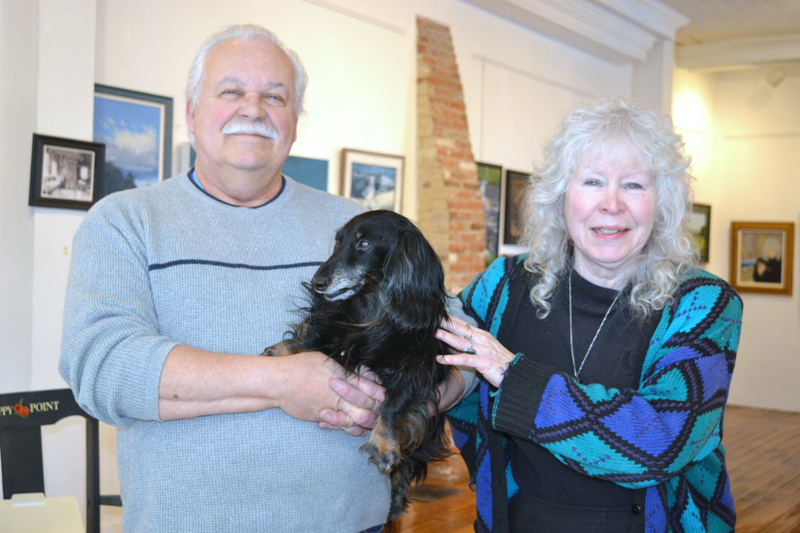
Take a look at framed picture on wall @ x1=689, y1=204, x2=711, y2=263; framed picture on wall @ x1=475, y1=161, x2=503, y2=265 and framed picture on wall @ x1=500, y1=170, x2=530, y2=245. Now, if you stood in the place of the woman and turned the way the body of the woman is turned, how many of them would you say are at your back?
3

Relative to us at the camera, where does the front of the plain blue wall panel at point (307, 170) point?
facing the viewer and to the right of the viewer

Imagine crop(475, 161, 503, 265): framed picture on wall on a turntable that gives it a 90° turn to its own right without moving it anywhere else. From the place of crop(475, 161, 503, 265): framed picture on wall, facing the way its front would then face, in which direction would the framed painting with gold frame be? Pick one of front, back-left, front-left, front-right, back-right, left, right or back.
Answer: back

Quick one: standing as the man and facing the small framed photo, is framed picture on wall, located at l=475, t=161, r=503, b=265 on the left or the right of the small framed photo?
right

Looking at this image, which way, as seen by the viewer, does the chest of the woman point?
toward the camera

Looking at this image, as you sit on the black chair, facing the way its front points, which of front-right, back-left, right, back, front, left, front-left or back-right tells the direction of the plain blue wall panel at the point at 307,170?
left

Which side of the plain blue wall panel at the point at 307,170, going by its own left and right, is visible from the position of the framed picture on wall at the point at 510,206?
left

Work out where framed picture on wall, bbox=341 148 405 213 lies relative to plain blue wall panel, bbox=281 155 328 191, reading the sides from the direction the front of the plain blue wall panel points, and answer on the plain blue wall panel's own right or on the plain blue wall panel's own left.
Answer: on the plain blue wall panel's own left

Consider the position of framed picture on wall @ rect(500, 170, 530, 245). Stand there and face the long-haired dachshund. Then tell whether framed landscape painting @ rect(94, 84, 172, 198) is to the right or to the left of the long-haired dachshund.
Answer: right
